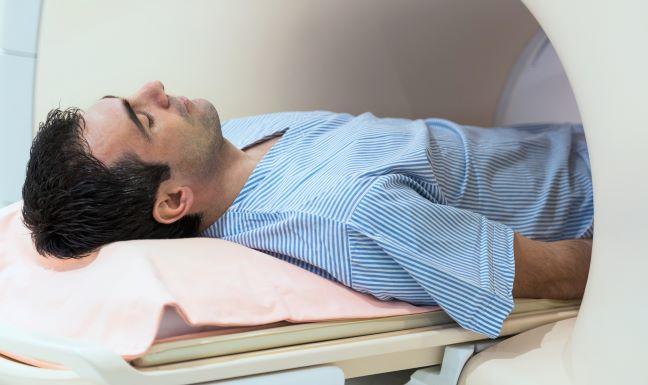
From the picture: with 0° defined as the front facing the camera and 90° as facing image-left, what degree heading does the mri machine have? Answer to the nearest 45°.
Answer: approximately 45°
